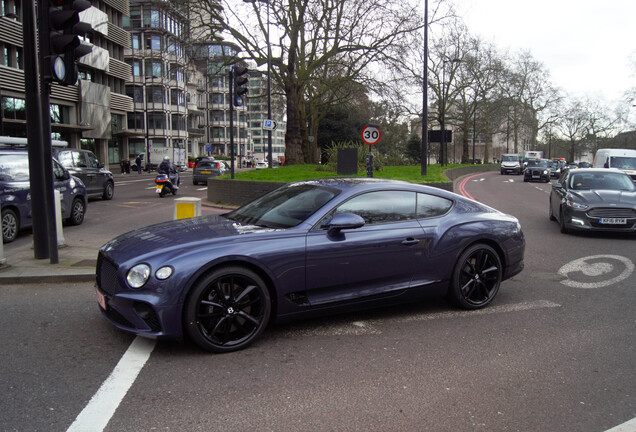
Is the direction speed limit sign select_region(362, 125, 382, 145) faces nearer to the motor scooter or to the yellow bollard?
the yellow bollard

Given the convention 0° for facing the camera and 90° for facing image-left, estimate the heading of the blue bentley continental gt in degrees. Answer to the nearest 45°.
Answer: approximately 45°

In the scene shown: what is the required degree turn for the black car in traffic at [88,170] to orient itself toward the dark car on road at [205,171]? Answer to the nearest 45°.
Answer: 0° — it already faces it

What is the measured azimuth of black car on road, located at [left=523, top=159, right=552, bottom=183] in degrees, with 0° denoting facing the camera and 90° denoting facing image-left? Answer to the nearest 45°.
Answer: approximately 0°

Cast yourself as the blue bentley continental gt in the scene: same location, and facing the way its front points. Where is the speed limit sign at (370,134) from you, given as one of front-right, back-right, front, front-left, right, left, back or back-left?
back-right

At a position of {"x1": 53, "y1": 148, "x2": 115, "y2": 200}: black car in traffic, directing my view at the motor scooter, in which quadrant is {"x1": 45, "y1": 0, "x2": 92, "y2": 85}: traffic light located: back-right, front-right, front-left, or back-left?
back-right

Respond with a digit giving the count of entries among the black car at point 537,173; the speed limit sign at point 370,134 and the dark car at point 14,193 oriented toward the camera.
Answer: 2

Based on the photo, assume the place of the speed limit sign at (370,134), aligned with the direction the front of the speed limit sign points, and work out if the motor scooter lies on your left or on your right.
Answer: on your right

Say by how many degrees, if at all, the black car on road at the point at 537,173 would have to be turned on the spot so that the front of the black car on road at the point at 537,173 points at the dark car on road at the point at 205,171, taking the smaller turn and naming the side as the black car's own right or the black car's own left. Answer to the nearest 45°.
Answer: approximately 45° to the black car's own right
